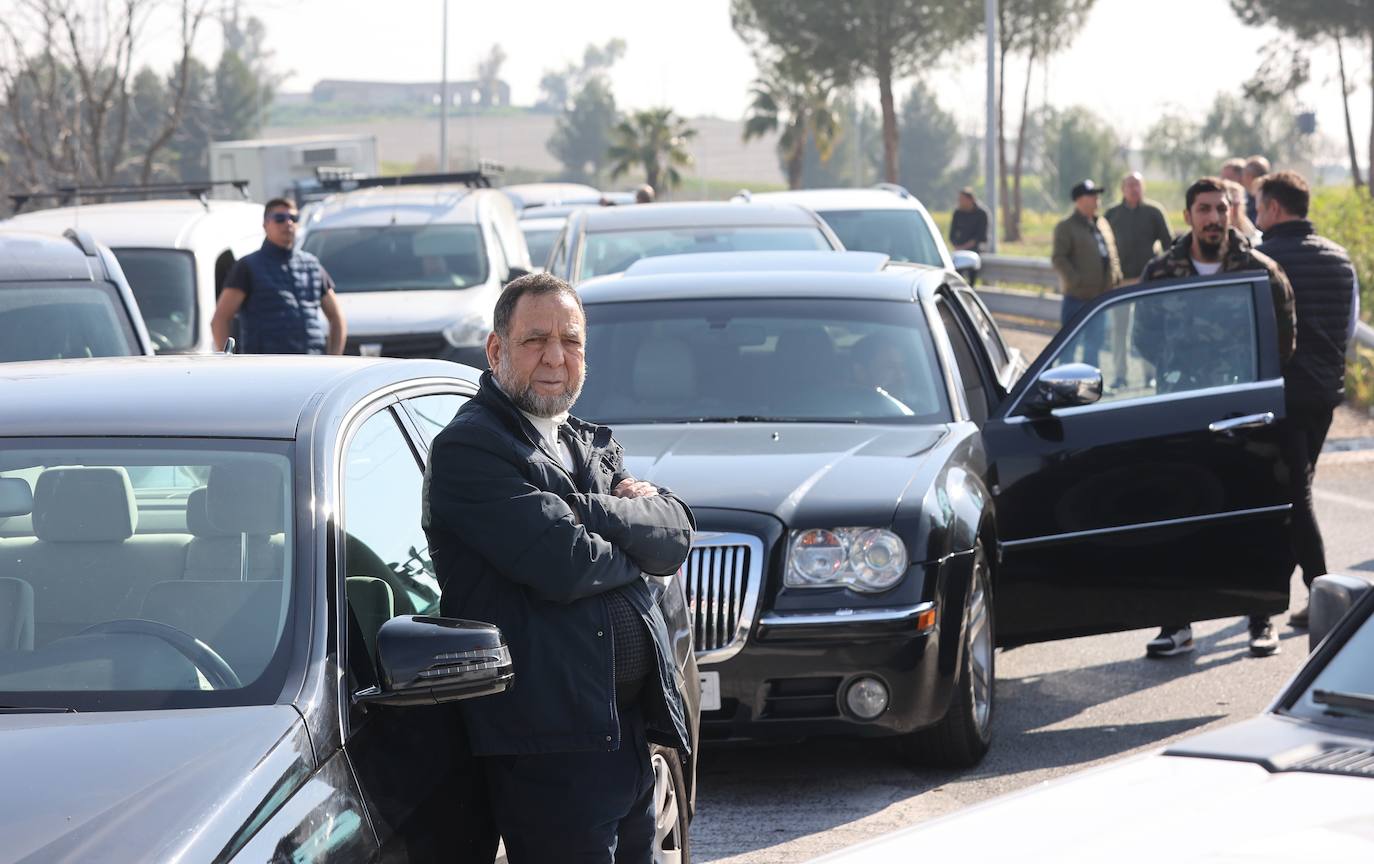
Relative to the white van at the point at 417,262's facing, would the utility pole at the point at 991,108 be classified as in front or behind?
behind

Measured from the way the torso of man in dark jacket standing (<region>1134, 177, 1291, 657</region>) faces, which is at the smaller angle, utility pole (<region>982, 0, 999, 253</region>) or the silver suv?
the silver suv

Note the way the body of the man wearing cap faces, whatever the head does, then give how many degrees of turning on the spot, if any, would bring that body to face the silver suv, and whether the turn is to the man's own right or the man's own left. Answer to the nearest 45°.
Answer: approximately 90° to the man's own right

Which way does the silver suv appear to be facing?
toward the camera

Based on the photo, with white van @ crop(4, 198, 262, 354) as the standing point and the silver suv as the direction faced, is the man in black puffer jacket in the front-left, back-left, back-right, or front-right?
front-left

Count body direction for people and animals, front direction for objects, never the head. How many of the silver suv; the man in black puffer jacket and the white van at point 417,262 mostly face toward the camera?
2

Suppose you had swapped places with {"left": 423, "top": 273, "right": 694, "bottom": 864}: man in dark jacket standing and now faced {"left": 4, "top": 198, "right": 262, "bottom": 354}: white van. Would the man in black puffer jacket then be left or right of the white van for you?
right

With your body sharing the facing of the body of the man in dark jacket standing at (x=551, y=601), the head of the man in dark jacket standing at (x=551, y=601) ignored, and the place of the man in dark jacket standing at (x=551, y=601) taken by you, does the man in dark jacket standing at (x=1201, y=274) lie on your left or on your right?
on your left

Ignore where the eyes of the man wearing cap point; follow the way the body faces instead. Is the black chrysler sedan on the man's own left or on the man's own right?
on the man's own right

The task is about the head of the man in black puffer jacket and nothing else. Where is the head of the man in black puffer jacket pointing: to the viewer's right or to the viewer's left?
to the viewer's left
